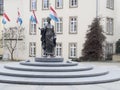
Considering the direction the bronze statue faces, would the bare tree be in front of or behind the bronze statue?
behind

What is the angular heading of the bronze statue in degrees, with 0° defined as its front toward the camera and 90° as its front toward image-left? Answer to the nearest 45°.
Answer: approximately 0°
